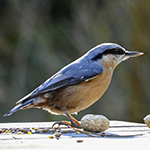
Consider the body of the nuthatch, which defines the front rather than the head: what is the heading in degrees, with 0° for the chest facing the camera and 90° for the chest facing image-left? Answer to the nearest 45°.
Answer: approximately 270°
